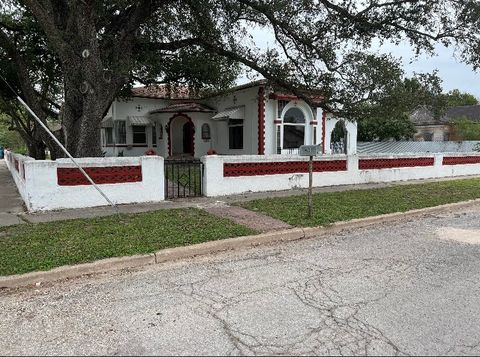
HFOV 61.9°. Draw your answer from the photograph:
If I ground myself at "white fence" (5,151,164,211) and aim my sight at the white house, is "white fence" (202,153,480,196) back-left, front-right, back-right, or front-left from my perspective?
front-right

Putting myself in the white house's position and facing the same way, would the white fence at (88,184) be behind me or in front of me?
in front

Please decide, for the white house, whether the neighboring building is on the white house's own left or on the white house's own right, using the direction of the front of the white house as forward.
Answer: on the white house's own left

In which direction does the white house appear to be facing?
toward the camera

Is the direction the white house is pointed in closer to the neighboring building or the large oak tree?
the large oak tree

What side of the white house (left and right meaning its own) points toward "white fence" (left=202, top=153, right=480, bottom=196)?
front

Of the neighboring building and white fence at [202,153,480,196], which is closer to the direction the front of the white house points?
the white fence

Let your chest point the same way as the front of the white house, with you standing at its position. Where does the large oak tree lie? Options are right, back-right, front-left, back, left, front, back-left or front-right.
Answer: front

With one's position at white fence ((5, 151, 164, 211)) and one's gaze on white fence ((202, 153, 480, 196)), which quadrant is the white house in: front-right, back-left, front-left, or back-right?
front-left
